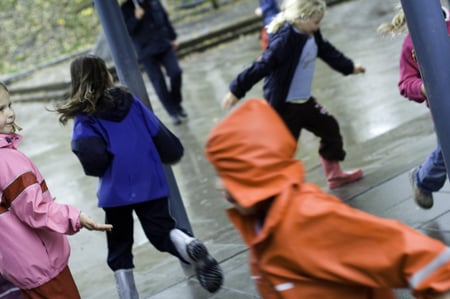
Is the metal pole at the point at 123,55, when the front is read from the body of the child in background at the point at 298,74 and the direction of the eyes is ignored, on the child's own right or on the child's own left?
on the child's own right

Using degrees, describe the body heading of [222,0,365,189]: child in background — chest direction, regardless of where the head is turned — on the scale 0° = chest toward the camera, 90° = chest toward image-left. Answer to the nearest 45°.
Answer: approximately 315°

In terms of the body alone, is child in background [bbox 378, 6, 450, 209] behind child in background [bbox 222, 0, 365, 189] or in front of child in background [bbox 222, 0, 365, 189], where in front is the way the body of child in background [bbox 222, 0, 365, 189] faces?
in front

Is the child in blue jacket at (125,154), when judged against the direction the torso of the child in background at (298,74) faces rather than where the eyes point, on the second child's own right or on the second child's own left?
on the second child's own right
